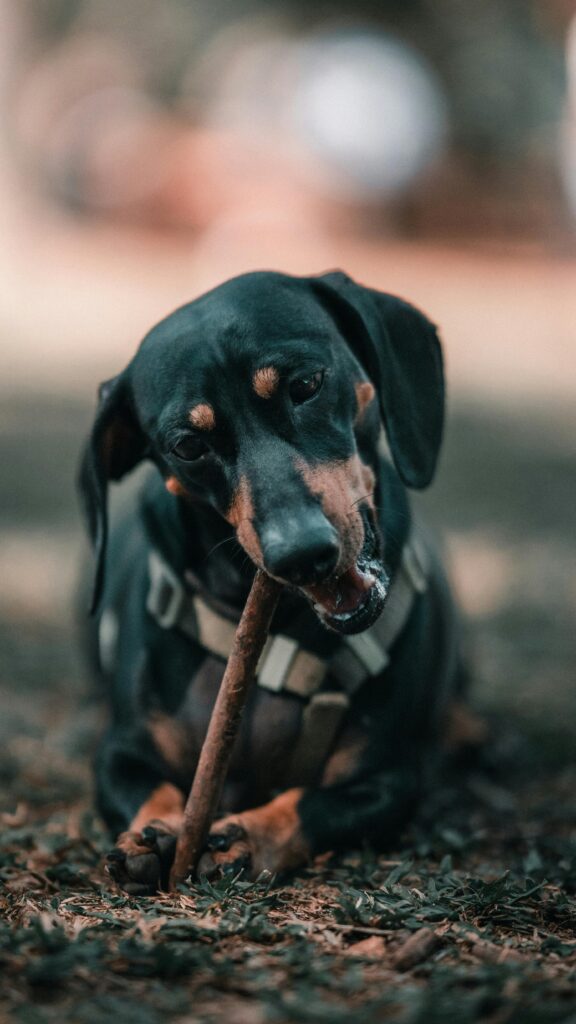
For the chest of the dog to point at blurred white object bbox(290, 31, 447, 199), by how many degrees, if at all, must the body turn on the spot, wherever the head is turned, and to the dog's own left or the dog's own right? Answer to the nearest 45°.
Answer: approximately 180°

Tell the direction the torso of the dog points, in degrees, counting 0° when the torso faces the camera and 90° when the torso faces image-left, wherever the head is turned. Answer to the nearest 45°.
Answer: approximately 0°
